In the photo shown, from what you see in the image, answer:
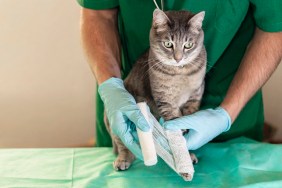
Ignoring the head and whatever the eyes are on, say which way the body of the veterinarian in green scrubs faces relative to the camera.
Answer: toward the camera
